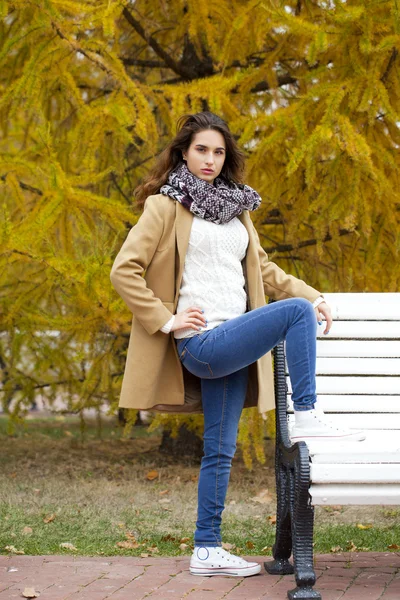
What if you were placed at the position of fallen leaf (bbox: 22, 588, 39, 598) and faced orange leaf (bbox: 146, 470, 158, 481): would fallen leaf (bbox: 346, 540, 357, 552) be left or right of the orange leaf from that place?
right

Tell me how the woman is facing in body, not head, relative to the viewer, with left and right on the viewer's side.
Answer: facing the viewer and to the right of the viewer

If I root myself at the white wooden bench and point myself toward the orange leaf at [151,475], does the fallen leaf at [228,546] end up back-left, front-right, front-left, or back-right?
front-left

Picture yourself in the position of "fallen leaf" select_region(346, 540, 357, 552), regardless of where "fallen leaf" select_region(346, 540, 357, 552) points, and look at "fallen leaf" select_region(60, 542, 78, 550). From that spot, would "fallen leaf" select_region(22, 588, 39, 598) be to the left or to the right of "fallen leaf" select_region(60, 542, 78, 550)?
left

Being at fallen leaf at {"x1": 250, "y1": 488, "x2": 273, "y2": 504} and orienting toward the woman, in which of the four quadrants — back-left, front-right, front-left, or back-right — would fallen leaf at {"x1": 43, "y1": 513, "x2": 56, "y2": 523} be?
front-right

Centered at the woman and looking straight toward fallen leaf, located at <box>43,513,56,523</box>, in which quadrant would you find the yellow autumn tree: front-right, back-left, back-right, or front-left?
front-right

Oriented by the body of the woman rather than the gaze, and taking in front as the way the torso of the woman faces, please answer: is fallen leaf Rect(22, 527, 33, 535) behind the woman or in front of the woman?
behind

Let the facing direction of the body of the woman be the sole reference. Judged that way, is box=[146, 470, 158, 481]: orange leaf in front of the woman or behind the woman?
behind

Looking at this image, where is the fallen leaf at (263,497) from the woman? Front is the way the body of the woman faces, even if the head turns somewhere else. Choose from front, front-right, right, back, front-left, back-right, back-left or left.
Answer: back-left
